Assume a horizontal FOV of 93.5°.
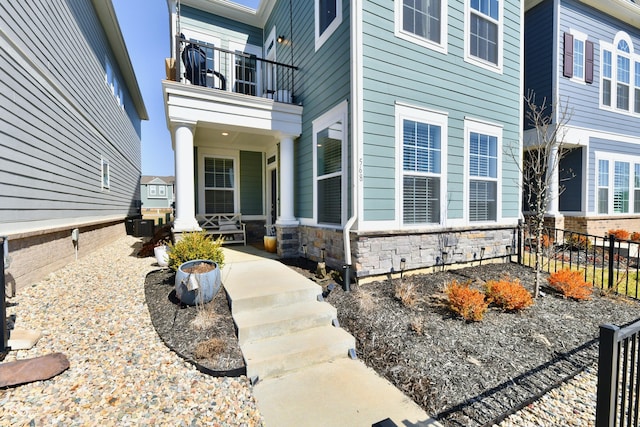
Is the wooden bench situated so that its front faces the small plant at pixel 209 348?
yes

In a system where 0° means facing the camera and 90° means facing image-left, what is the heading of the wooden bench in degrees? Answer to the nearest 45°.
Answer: approximately 0°

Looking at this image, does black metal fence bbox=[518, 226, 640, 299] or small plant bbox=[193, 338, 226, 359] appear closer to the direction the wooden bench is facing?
the small plant

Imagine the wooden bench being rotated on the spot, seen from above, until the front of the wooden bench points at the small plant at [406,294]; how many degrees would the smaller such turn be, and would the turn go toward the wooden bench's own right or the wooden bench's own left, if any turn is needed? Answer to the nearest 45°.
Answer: approximately 45° to the wooden bench's own left

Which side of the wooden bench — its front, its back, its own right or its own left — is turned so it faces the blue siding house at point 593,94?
left

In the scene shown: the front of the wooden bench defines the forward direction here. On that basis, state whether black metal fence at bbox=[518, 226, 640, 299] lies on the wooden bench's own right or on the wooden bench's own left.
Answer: on the wooden bench's own left

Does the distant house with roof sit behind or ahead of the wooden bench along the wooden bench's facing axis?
behind

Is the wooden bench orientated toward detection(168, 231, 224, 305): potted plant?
yes
